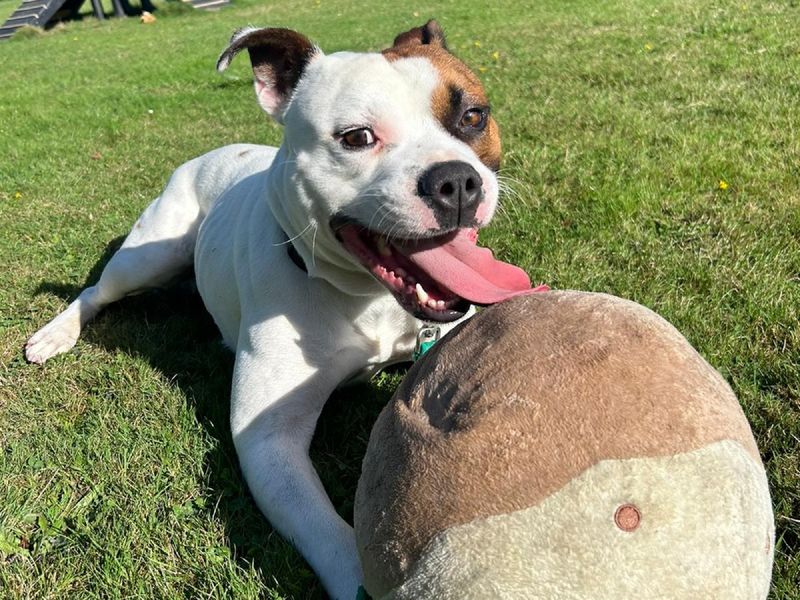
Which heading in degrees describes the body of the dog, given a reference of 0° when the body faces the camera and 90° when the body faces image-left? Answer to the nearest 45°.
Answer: approximately 315°
